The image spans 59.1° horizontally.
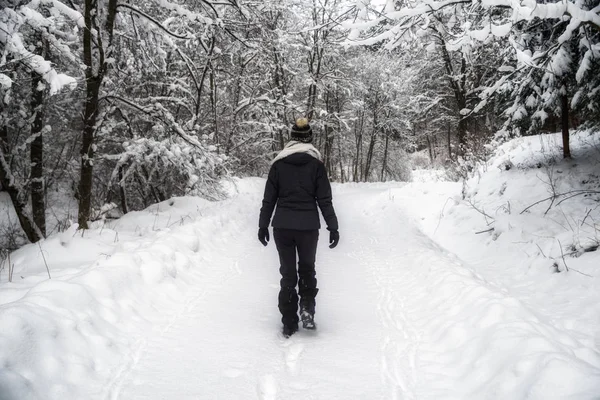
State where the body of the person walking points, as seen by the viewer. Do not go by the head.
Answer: away from the camera

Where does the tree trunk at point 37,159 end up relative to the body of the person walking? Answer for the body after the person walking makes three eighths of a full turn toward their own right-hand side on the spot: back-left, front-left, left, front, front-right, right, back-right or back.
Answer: back

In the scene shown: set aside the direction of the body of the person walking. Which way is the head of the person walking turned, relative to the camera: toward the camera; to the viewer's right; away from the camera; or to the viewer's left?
away from the camera

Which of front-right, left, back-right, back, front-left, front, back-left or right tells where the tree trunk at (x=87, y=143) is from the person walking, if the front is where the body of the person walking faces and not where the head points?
front-left

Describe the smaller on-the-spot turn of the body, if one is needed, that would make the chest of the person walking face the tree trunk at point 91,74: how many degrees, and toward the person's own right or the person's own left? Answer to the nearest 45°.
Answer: approximately 45° to the person's own left
